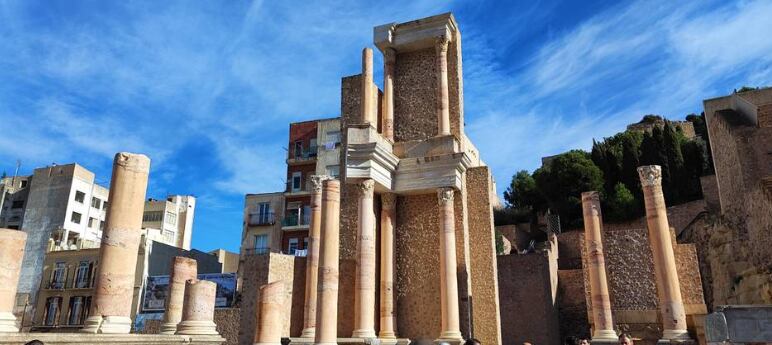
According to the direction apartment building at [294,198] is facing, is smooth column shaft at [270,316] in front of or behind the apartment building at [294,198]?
in front

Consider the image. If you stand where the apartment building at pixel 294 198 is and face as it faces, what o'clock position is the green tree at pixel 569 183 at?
The green tree is roughly at 9 o'clock from the apartment building.

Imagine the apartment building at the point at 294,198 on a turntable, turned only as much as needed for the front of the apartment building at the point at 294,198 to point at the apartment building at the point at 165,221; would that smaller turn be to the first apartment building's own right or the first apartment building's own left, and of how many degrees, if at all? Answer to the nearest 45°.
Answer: approximately 135° to the first apartment building's own right

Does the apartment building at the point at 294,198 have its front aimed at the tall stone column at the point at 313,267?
yes

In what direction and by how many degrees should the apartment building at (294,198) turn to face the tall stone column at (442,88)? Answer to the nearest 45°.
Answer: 0° — it already faces it

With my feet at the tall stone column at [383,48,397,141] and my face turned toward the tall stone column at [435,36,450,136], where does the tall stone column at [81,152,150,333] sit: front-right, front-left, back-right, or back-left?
back-right

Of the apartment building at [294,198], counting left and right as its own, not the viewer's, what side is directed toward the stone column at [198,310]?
front

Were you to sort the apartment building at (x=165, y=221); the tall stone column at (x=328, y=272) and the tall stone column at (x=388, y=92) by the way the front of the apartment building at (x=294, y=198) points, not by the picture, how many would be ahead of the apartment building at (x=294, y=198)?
2

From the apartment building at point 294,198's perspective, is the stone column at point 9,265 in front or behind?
in front

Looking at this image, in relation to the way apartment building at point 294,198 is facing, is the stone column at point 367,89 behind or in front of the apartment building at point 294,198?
in front

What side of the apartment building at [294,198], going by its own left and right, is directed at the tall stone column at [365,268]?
front

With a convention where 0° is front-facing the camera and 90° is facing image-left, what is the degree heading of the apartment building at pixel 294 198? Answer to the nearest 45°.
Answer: approximately 0°
